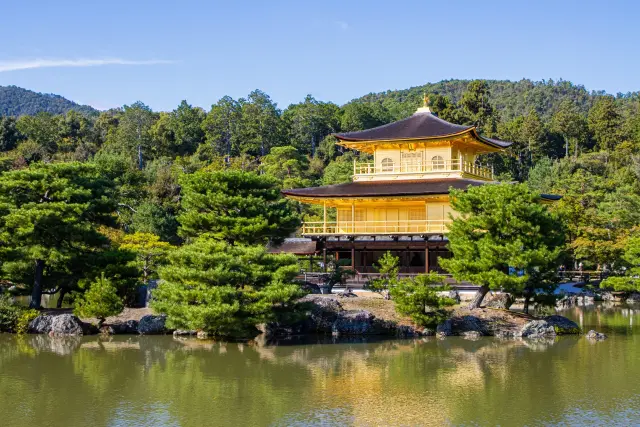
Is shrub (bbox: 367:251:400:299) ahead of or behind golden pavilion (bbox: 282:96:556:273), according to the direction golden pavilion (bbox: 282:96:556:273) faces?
ahead

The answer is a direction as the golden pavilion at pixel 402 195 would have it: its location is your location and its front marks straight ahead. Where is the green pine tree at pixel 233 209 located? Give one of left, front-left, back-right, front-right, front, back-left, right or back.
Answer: front-right

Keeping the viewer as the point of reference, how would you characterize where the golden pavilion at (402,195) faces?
facing the viewer

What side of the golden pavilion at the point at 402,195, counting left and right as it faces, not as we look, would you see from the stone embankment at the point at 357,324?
front

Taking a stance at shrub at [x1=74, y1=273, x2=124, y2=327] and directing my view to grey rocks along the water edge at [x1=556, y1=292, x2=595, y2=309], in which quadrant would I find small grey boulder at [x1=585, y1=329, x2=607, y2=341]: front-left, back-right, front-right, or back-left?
front-right

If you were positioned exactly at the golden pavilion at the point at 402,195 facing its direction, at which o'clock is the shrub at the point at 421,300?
The shrub is roughly at 12 o'clock from the golden pavilion.

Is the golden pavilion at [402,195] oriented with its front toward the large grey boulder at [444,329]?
yes

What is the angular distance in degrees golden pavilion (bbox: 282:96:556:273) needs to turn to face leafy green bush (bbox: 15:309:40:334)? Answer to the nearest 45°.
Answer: approximately 45° to its right

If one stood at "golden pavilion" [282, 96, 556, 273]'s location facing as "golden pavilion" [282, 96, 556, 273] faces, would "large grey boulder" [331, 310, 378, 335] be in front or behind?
in front

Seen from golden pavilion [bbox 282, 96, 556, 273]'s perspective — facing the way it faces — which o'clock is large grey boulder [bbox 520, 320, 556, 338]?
The large grey boulder is roughly at 11 o'clock from the golden pavilion.

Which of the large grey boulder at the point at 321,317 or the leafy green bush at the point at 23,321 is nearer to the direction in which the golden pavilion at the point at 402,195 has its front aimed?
the large grey boulder
